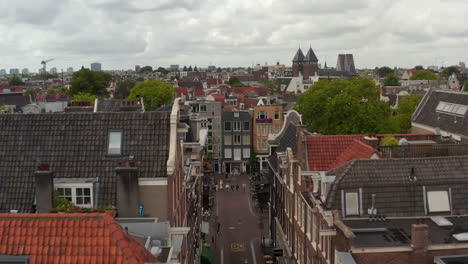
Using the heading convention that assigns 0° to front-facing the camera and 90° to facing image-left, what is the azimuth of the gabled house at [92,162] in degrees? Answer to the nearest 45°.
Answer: approximately 270°
